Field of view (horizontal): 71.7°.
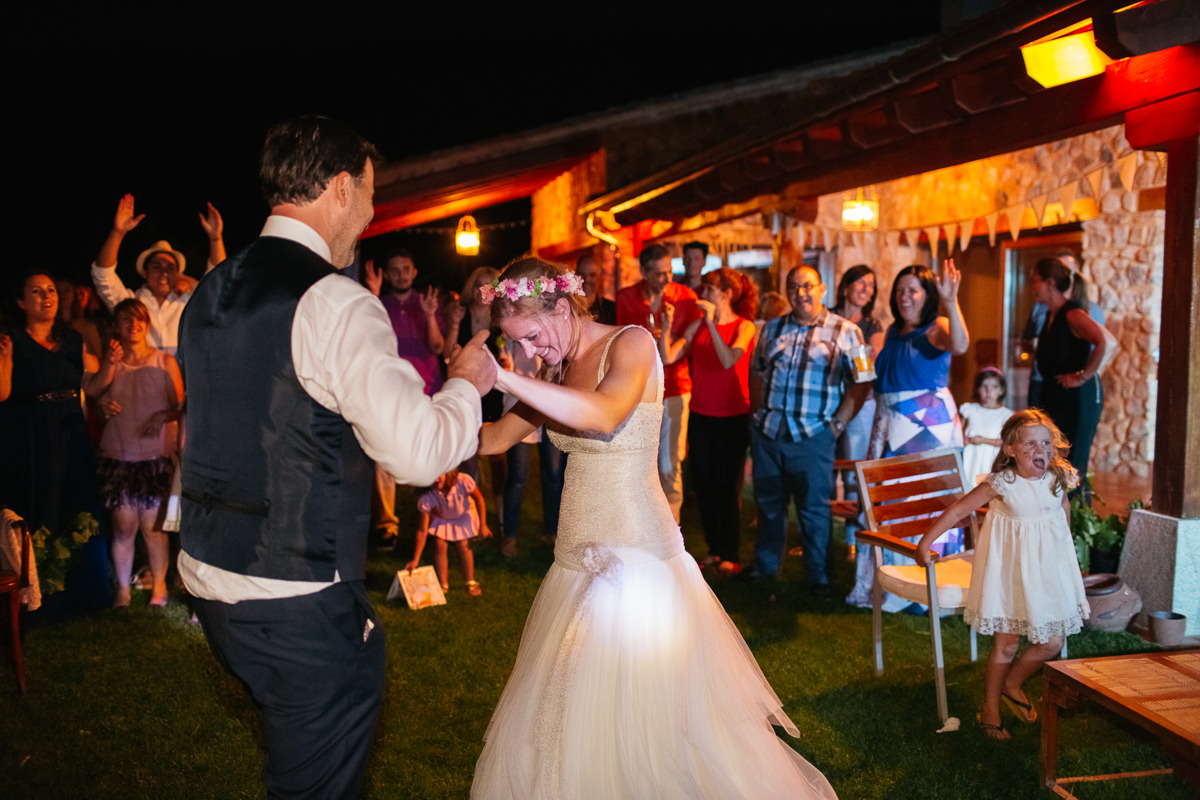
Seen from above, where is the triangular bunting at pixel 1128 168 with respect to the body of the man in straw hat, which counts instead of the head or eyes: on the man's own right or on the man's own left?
on the man's own left

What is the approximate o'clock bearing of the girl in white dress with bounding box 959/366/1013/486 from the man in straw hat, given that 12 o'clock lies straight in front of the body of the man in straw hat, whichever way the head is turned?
The girl in white dress is roughly at 10 o'clock from the man in straw hat.

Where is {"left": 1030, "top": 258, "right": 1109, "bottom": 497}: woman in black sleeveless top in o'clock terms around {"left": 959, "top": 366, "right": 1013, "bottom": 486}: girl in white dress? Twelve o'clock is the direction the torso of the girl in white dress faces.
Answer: The woman in black sleeveless top is roughly at 8 o'clock from the girl in white dress.

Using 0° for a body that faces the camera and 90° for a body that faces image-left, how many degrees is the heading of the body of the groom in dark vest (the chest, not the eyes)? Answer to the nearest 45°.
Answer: approximately 225°

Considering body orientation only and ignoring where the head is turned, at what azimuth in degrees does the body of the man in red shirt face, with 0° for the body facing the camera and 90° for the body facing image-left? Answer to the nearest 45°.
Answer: approximately 0°

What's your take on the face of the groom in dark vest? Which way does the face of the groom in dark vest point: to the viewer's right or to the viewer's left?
to the viewer's right

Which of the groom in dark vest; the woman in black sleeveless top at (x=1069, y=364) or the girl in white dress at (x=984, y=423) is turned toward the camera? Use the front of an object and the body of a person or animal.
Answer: the girl in white dress

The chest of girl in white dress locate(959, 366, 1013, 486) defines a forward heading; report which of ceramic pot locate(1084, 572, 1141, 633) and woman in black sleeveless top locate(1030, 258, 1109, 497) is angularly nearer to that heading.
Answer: the ceramic pot

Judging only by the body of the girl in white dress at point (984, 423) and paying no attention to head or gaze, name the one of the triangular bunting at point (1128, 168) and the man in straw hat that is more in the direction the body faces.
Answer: the man in straw hat

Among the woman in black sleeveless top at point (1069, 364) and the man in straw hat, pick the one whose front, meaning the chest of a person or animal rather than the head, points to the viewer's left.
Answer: the woman in black sleeveless top

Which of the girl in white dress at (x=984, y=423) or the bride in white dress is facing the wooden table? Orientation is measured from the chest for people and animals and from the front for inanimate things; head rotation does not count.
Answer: the girl in white dress

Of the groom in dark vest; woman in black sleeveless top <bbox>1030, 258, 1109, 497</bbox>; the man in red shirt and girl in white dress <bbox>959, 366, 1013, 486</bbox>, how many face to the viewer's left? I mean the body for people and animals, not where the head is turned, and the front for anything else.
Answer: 1
